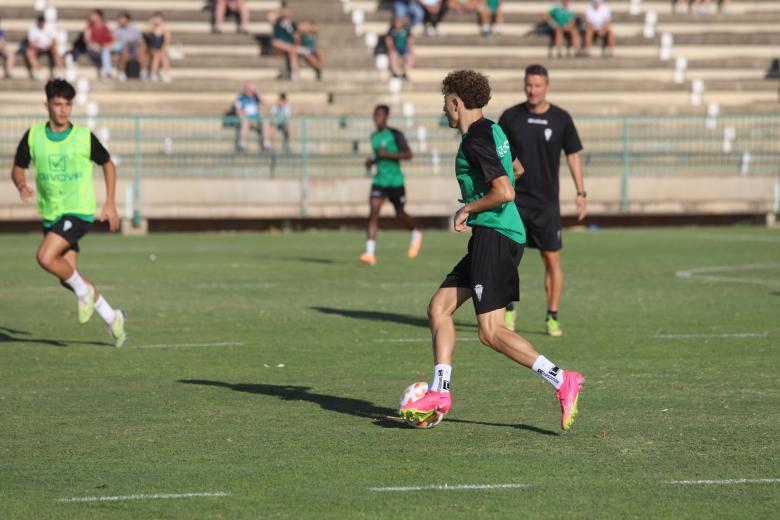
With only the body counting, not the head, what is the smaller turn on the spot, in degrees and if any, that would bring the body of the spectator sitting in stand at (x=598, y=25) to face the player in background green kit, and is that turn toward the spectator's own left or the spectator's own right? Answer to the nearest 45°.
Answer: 0° — they already face them

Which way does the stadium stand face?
toward the camera

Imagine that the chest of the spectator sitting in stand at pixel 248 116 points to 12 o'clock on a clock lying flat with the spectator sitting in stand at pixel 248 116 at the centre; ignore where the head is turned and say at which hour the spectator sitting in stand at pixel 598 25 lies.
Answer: the spectator sitting in stand at pixel 598 25 is roughly at 8 o'clock from the spectator sitting in stand at pixel 248 116.

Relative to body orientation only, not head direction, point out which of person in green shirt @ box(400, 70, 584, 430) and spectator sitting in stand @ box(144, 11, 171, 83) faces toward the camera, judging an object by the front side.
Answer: the spectator sitting in stand

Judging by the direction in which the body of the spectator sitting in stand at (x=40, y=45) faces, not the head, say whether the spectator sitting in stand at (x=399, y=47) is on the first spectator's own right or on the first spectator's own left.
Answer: on the first spectator's own left

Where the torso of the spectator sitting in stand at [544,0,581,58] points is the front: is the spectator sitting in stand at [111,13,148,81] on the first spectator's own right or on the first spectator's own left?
on the first spectator's own right

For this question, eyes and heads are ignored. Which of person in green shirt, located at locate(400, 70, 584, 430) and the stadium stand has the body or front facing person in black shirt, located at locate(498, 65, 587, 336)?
the stadium stand

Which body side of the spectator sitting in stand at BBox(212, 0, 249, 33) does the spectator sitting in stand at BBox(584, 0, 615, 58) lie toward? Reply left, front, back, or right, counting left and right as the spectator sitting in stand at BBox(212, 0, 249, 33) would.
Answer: left

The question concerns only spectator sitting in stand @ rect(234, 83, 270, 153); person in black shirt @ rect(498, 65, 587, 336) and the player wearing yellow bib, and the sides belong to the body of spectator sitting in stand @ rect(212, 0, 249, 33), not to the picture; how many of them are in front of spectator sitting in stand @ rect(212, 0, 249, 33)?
3

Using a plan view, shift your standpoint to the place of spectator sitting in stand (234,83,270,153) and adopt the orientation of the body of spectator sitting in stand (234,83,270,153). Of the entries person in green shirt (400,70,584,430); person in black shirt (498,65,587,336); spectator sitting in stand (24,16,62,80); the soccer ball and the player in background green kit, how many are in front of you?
4

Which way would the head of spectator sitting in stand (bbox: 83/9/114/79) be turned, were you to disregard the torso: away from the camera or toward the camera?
toward the camera

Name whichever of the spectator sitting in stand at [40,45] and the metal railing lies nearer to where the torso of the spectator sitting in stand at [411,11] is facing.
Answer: the metal railing

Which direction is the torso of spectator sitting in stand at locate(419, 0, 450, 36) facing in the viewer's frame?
toward the camera

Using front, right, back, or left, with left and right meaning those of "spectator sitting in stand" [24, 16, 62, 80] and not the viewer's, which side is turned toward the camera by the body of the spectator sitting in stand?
front

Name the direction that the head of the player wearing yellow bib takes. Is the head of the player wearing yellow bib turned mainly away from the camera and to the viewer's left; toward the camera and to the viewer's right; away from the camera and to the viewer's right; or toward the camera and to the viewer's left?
toward the camera and to the viewer's right

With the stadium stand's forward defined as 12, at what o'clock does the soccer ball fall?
The soccer ball is roughly at 12 o'clock from the stadium stand.

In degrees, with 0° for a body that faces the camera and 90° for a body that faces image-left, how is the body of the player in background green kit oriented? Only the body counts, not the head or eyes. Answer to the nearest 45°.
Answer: approximately 45°

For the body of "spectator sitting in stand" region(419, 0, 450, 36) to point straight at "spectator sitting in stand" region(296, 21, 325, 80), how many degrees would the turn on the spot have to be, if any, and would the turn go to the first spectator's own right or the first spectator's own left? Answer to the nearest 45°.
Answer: approximately 45° to the first spectator's own right

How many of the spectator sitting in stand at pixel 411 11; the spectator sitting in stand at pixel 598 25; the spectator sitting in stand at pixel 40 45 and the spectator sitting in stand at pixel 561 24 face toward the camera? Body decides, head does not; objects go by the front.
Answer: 4

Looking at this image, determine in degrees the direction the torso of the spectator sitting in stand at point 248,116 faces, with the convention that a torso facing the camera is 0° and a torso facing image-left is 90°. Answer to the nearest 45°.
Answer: approximately 0°

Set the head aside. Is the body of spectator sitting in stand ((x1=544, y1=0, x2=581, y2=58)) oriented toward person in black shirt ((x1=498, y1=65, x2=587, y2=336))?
yes
